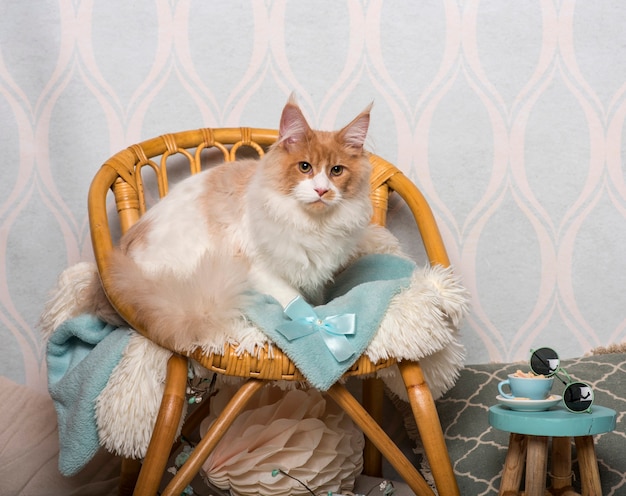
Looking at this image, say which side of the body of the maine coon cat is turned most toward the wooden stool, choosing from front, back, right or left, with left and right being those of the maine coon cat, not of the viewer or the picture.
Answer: front

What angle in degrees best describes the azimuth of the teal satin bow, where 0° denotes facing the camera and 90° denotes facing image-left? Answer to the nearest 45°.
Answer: approximately 0°
